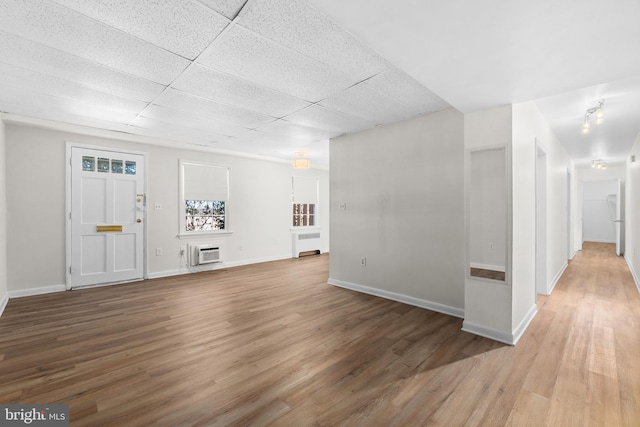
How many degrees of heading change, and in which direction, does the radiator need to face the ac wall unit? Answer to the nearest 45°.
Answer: approximately 90° to its right

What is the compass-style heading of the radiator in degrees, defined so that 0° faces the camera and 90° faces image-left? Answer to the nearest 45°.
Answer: approximately 315°

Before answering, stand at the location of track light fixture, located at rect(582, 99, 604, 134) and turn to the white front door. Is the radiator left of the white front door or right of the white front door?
right

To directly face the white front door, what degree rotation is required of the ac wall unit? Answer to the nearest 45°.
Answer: approximately 135° to its right

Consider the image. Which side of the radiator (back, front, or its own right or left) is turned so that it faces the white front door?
right

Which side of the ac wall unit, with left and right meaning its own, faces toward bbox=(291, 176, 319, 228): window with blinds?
left

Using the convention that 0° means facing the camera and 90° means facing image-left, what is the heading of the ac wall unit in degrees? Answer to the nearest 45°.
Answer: approximately 315°
